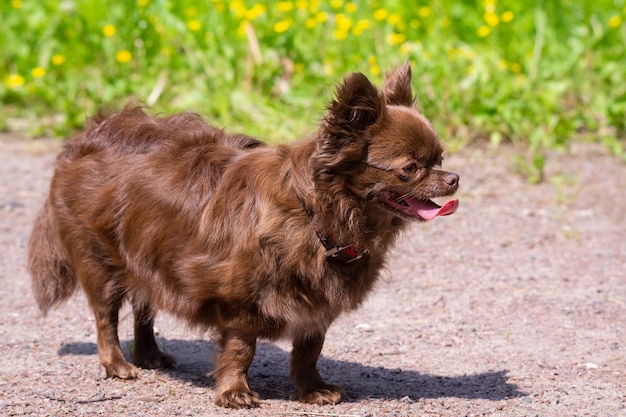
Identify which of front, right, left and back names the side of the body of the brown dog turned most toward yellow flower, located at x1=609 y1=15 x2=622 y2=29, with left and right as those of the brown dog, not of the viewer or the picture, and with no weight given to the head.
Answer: left

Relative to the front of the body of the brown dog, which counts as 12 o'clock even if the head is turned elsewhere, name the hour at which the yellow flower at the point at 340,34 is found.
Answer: The yellow flower is roughly at 8 o'clock from the brown dog.

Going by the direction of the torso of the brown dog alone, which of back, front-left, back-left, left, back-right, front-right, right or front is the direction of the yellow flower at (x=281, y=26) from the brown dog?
back-left

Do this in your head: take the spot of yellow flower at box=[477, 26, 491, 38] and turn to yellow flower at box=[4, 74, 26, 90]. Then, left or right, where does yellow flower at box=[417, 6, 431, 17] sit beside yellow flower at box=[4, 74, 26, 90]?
right

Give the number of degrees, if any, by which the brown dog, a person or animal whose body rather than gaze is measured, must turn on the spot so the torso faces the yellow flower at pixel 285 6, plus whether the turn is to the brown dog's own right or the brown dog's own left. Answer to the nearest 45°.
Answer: approximately 135° to the brown dog's own left

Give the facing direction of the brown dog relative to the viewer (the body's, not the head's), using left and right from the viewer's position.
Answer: facing the viewer and to the right of the viewer

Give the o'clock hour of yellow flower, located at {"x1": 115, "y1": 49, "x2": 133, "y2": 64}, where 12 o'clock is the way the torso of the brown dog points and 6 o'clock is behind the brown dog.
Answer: The yellow flower is roughly at 7 o'clock from the brown dog.

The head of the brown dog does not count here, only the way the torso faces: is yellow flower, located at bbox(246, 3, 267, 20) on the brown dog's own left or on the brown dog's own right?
on the brown dog's own left
